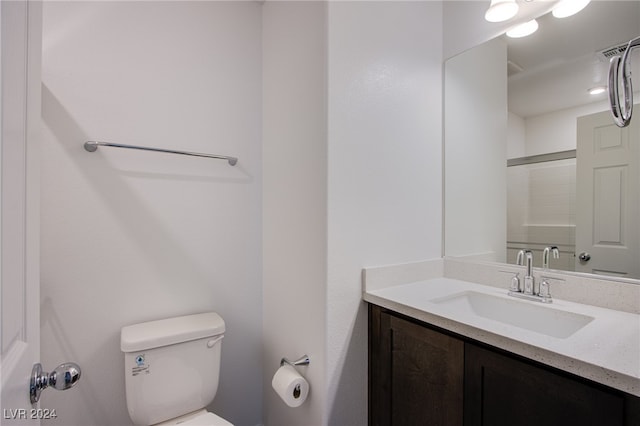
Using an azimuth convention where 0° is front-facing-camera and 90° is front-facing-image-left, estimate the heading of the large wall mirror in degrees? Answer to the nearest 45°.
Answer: approximately 45°

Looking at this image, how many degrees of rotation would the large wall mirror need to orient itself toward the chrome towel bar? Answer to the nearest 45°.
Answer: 0° — it already faces it

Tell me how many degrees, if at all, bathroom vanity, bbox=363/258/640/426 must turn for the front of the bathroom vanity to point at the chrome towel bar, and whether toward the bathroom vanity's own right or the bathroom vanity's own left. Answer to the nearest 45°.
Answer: approximately 45° to the bathroom vanity's own right

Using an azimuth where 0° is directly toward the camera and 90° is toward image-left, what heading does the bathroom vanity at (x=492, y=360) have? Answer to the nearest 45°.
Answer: approximately 45°
